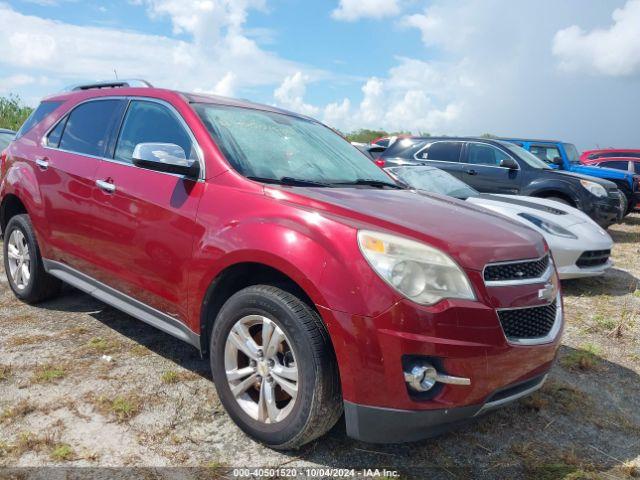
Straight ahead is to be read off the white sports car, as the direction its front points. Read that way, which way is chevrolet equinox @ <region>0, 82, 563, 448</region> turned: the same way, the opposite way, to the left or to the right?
the same way

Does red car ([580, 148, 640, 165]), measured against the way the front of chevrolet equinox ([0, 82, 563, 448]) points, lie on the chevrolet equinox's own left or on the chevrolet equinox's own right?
on the chevrolet equinox's own left

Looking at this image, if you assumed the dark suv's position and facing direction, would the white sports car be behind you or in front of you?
in front

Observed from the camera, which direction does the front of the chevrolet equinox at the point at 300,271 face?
facing the viewer and to the right of the viewer

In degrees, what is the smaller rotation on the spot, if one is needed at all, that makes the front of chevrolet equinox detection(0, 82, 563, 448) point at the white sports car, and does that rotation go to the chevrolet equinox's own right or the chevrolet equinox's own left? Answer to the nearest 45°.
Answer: approximately 90° to the chevrolet equinox's own left

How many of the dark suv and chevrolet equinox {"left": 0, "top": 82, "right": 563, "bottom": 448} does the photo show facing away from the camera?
0

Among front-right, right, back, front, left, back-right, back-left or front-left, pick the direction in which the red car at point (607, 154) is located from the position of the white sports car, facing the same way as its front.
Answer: back-left

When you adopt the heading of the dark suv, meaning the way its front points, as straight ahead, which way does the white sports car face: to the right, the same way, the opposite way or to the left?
the same way

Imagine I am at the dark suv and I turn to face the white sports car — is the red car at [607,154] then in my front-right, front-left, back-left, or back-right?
back-left

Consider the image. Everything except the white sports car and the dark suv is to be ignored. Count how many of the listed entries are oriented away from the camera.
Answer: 0

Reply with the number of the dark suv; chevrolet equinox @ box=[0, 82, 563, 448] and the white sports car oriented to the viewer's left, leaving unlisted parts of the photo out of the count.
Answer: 0

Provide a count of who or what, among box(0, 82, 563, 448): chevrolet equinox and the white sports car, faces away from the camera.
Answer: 0
